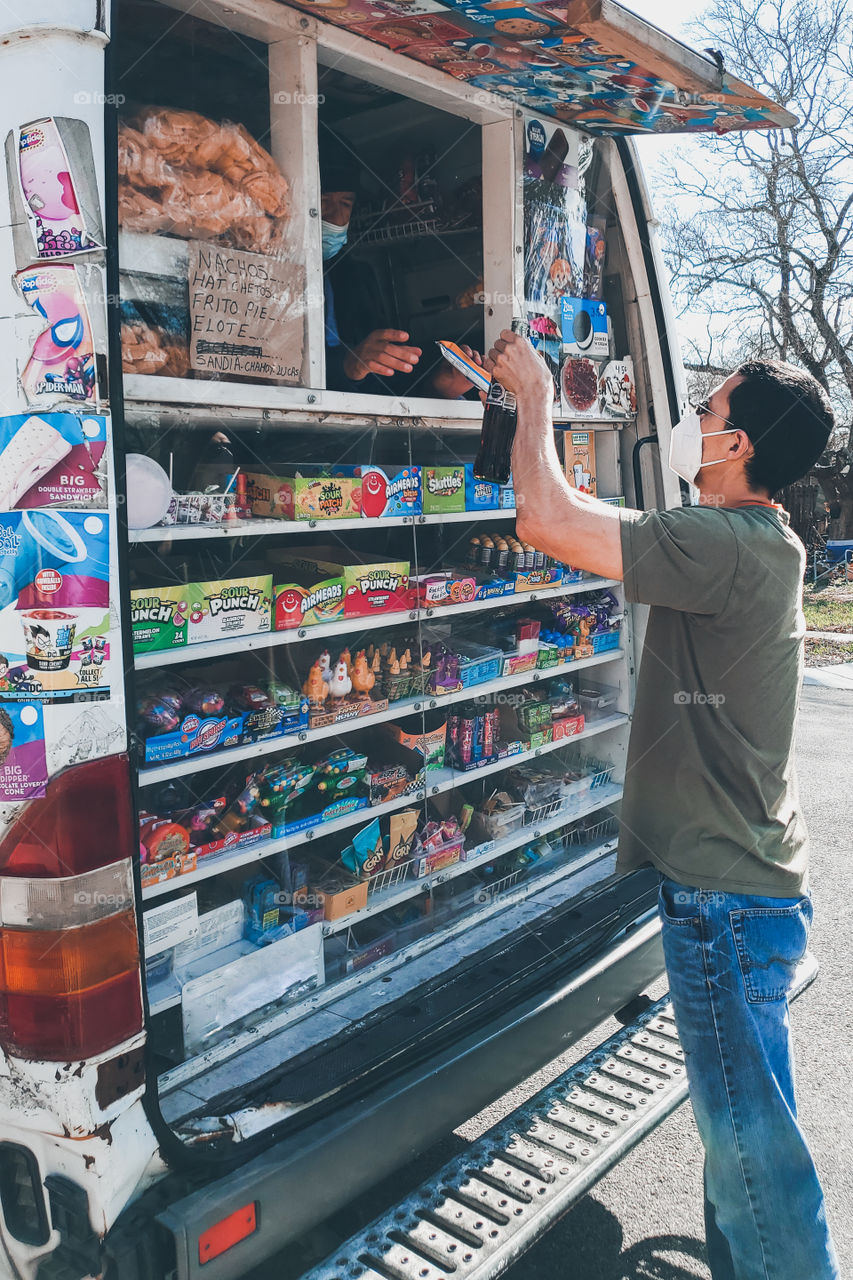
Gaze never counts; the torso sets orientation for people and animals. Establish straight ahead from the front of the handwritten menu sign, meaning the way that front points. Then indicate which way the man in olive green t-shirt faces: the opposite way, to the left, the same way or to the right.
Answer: the opposite way

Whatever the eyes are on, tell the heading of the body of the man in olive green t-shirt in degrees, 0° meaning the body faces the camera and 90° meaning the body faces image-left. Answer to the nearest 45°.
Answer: approximately 135°

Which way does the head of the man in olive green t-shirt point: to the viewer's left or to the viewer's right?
to the viewer's left
